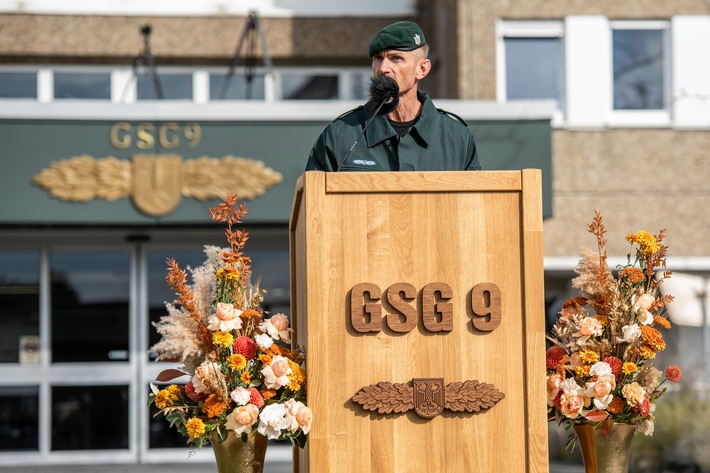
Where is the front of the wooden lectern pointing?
toward the camera

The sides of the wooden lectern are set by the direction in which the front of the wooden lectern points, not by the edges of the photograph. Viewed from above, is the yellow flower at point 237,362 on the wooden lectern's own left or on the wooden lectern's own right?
on the wooden lectern's own right

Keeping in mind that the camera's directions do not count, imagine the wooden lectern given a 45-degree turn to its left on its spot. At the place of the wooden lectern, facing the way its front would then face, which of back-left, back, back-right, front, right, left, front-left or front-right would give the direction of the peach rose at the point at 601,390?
left

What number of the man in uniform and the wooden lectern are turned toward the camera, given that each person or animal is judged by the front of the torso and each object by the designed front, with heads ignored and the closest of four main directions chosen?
2

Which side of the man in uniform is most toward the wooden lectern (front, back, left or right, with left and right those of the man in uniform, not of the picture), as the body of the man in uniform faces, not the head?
front

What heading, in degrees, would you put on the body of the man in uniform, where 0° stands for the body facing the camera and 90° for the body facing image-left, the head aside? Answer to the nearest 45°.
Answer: approximately 0°

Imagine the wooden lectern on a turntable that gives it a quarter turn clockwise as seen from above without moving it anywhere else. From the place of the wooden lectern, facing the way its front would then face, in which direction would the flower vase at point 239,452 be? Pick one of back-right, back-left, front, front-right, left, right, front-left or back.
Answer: front-right

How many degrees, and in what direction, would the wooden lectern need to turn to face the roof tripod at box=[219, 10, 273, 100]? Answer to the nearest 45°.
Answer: approximately 180°

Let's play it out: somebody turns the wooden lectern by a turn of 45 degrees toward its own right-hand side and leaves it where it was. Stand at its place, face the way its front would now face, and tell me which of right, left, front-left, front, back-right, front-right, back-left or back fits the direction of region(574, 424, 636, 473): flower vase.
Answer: back

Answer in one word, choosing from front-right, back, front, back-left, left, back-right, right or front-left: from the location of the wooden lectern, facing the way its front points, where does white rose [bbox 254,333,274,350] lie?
back-right

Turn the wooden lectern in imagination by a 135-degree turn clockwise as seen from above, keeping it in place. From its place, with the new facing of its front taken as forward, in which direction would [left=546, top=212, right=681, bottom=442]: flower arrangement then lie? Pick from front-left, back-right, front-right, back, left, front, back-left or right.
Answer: right

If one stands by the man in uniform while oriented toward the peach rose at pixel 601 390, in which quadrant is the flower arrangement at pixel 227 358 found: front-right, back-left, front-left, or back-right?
back-right
